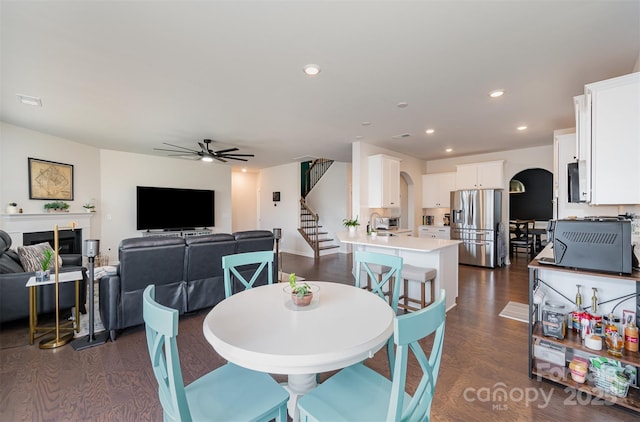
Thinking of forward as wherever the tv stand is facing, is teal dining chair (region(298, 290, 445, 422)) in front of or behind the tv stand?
in front

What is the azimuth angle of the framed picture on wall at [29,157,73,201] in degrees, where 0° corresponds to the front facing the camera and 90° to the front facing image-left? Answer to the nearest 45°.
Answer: approximately 315°

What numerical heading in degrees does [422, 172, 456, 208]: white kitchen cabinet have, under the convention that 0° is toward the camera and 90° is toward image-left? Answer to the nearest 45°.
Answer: approximately 0°

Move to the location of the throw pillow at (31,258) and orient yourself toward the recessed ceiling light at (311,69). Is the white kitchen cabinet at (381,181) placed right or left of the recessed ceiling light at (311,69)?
left

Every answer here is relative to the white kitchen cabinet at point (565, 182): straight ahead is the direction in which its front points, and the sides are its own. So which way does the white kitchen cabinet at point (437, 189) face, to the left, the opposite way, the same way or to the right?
to the left

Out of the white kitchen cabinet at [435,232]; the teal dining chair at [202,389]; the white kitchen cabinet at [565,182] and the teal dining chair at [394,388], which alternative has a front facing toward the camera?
the white kitchen cabinet at [435,232]

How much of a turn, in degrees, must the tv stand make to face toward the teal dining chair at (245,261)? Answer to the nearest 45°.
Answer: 0° — it already faces it

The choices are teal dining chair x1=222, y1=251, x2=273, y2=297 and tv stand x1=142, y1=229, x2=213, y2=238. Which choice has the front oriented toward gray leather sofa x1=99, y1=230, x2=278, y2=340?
the tv stand

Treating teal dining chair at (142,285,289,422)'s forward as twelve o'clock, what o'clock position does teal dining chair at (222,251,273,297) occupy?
teal dining chair at (222,251,273,297) is roughly at 11 o'clock from teal dining chair at (142,285,289,422).

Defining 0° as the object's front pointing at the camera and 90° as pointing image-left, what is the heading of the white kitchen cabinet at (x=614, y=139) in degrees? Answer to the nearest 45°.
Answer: approximately 90°

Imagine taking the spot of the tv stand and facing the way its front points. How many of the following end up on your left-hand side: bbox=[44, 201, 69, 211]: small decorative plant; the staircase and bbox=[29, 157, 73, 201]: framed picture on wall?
1

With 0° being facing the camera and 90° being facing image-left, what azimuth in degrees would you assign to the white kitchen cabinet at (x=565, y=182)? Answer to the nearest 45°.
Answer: approximately 90°

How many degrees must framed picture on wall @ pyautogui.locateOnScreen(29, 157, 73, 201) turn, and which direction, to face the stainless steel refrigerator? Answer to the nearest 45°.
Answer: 0° — it already faces it
